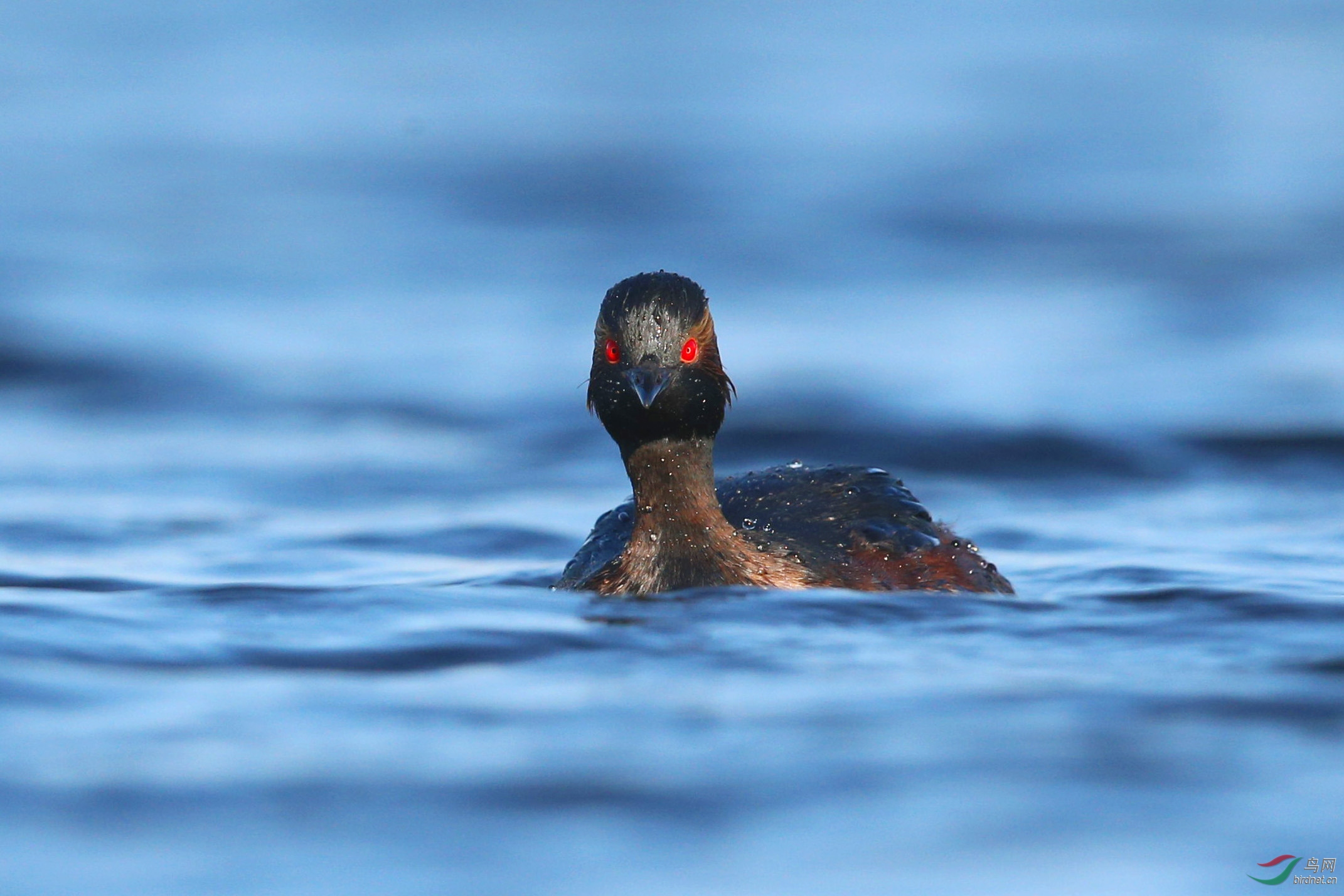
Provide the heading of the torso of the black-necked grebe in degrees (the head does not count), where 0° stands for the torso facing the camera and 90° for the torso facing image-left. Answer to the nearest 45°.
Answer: approximately 45°
